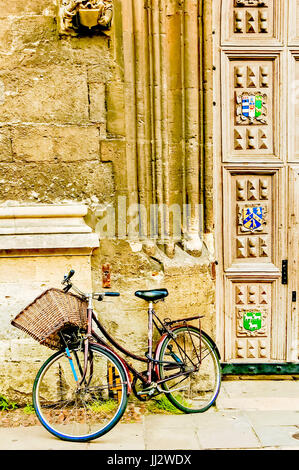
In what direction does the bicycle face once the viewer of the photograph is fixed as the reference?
facing the viewer and to the left of the viewer

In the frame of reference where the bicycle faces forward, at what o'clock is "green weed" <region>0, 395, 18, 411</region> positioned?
The green weed is roughly at 2 o'clock from the bicycle.

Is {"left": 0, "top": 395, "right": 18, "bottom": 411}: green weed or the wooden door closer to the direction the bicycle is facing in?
the green weed

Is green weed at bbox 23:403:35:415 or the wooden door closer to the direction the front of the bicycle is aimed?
the green weed

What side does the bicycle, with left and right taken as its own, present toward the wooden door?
back

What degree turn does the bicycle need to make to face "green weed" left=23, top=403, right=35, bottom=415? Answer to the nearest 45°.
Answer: approximately 45° to its right
